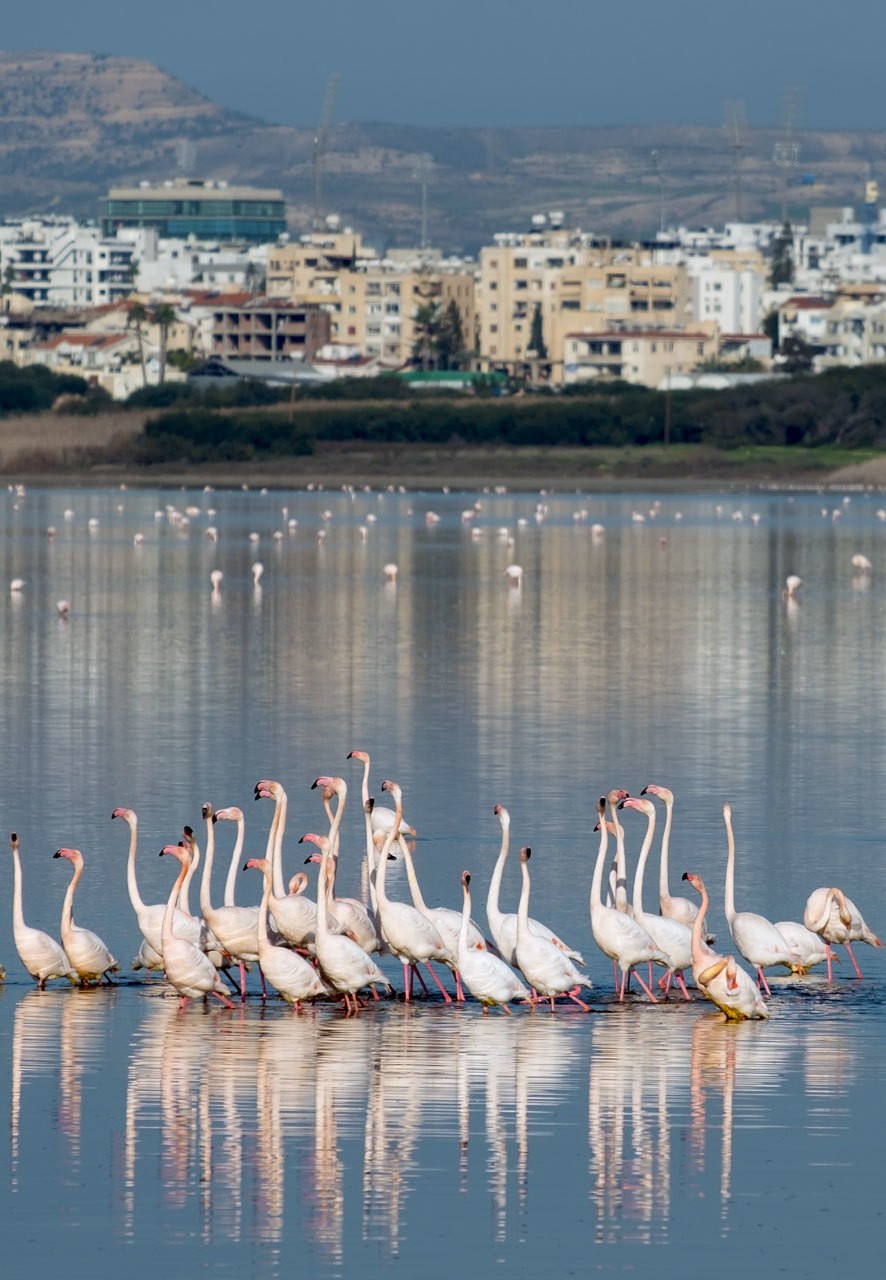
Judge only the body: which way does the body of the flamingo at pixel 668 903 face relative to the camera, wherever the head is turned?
to the viewer's left

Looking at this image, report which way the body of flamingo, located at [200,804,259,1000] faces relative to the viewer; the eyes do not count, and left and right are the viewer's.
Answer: facing to the left of the viewer

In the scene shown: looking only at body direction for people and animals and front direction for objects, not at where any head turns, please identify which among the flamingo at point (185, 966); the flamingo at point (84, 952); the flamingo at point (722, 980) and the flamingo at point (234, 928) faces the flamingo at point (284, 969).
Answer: the flamingo at point (722, 980)

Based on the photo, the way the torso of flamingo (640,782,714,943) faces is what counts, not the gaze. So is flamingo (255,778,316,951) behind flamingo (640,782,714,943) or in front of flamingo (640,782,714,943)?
in front

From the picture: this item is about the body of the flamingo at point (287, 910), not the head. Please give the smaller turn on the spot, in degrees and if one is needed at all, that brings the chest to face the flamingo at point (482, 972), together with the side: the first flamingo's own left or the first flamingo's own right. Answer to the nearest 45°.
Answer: approximately 135° to the first flamingo's own left

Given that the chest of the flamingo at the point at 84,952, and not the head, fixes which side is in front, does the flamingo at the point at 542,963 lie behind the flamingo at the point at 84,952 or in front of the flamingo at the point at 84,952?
behind

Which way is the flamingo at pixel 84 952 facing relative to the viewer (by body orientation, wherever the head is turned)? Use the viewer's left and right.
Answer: facing to the left of the viewer

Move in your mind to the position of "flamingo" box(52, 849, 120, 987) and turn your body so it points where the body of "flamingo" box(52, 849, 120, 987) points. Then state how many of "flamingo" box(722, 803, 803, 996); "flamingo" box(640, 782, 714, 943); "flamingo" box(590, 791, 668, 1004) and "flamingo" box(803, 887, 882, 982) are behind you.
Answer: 4

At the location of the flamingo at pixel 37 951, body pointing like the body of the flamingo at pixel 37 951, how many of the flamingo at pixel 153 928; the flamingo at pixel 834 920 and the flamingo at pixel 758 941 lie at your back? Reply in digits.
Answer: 3

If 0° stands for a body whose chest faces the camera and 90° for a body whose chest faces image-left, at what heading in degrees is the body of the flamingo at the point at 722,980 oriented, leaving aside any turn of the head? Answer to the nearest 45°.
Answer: approximately 90°

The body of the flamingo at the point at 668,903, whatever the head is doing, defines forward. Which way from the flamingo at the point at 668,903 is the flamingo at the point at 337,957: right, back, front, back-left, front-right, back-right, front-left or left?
front-left

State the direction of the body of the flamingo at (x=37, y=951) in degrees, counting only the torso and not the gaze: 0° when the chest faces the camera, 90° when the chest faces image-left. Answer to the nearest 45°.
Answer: approximately 90°

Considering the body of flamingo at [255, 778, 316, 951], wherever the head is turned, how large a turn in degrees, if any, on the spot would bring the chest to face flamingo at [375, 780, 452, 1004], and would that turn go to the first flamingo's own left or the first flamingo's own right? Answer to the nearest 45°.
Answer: approximately 135° to the first flamingo's own left

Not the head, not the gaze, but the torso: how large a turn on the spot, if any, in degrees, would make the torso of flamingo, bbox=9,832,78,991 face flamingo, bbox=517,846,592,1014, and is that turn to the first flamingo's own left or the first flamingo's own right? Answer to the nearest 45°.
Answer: approximately 180°

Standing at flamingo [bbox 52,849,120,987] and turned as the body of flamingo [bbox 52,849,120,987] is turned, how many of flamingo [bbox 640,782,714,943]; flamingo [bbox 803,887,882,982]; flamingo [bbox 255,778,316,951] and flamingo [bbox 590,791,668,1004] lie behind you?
4
